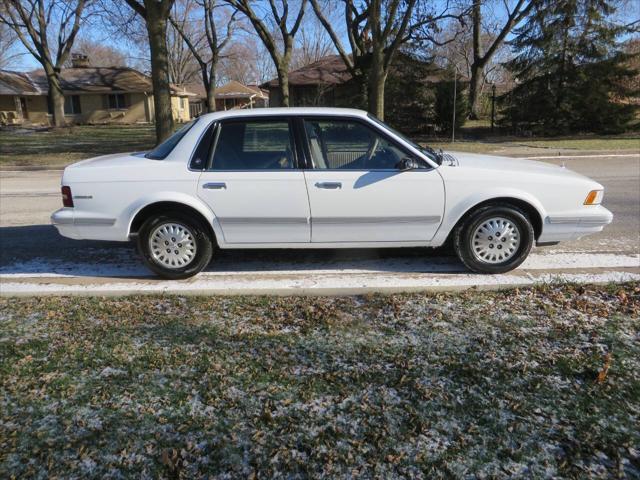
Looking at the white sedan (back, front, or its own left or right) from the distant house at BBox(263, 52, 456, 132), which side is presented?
left

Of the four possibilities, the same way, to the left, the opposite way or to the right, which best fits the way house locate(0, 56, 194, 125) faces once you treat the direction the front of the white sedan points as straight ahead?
to the right

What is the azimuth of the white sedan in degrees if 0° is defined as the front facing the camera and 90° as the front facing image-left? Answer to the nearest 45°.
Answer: approximately 270°

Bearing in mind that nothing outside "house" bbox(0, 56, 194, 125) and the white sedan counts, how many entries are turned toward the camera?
1

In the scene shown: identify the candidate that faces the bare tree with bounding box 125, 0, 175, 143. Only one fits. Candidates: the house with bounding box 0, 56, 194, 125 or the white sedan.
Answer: the house

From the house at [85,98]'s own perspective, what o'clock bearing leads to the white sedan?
The white sedan is roughly at 12 o'clock from the house.

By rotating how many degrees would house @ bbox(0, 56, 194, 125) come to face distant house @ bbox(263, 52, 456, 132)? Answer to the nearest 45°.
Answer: approximately 45° to its left

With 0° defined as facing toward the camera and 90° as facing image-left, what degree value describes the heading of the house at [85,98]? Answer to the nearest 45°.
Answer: approximately 0°
